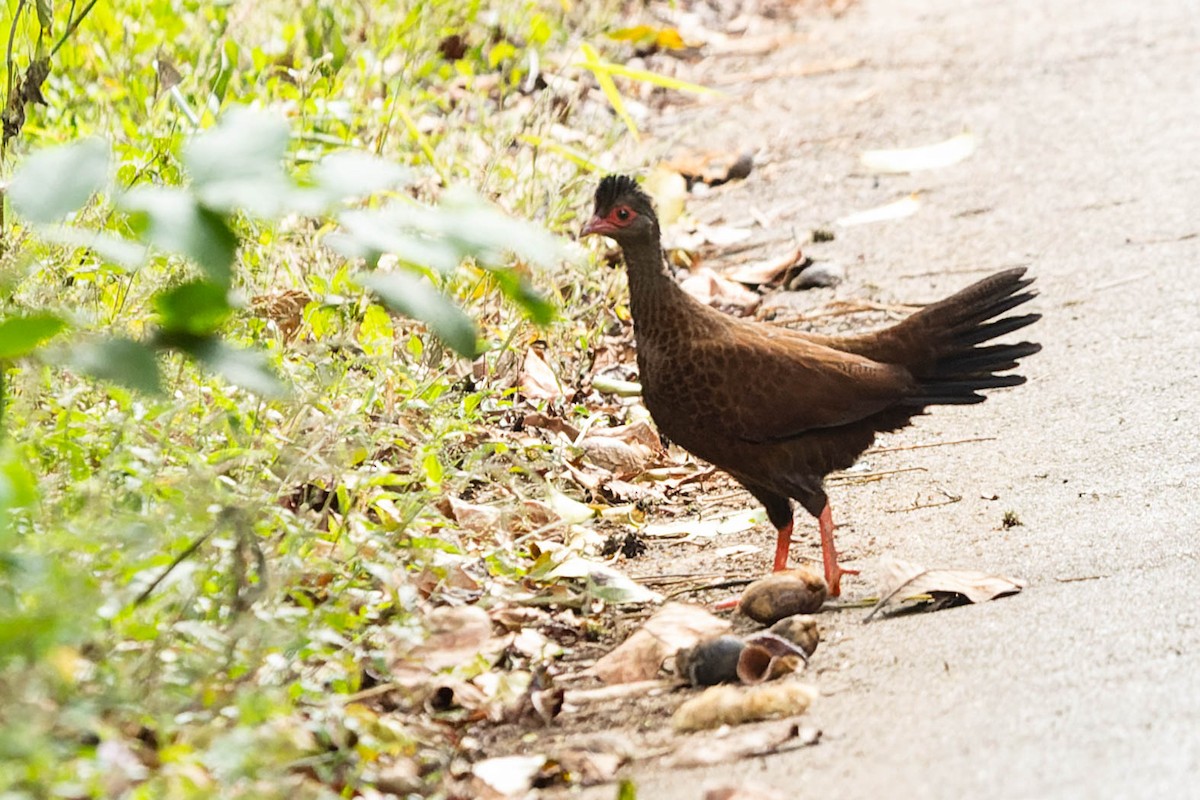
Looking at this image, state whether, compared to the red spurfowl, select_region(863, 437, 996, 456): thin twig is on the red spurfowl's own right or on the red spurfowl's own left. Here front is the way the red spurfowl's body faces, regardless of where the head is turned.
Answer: on the red spurfowl's own right

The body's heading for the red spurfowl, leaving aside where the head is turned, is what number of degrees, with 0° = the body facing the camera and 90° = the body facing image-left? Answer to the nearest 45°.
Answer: approximately 90°

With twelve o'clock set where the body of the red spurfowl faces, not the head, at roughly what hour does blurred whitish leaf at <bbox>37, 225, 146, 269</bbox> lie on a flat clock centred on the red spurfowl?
The blurred whitish leaf is roughly at 10 o'clock from the red spurfowl.

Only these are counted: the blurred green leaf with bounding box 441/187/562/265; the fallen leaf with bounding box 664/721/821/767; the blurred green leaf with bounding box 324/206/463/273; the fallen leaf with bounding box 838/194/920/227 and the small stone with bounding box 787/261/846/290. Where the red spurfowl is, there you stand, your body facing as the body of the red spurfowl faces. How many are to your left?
3

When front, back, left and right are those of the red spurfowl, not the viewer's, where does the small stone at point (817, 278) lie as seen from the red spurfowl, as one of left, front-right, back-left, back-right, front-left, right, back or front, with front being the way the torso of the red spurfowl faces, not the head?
right

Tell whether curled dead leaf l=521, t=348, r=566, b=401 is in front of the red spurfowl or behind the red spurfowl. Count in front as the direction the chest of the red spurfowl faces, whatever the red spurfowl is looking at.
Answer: in front

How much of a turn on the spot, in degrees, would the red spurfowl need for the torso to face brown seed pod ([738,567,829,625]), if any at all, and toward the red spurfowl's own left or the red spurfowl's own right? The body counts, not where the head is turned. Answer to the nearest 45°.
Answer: approximately 90° to the red spurfowl's own left

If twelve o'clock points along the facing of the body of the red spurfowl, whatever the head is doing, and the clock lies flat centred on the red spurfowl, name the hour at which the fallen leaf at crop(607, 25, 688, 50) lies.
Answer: The fallen leaf is roughly at 3 o'clock from the red spurfowl.

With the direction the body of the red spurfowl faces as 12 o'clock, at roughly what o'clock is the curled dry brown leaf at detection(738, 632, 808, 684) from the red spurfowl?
The curled dry brown leaf is roughly at 9 o'clock from the red spurfowl.

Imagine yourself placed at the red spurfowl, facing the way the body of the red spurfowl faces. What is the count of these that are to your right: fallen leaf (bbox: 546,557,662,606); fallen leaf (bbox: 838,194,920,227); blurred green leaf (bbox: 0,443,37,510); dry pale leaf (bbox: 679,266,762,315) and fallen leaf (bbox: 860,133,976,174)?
3

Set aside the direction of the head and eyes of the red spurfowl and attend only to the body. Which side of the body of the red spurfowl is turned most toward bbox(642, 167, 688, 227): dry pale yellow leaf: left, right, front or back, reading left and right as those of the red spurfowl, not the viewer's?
right

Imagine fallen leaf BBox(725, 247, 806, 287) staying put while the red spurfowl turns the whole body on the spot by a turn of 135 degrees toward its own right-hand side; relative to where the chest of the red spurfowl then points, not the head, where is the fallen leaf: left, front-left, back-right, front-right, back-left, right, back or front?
front-left

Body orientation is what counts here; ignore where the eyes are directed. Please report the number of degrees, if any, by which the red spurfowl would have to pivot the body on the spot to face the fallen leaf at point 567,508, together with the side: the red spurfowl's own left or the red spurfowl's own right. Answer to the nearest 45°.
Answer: approximately 45° to the red spurfowl's own left
